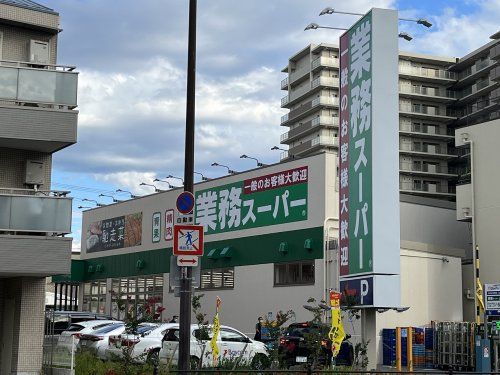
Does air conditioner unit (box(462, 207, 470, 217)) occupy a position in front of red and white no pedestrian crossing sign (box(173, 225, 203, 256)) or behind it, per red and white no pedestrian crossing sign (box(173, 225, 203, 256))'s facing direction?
behind

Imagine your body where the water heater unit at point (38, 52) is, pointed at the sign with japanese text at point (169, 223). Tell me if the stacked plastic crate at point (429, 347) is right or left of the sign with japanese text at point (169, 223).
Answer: right

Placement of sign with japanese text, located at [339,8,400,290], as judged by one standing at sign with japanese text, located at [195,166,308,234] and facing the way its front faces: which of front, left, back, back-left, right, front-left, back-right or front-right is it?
front-left

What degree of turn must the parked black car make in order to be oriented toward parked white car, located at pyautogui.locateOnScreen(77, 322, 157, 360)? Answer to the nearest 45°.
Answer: approximately 135° to its left

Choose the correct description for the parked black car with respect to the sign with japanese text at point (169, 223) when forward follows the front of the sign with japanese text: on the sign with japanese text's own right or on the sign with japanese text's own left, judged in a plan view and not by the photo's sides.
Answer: on the sign with japanese text's own left

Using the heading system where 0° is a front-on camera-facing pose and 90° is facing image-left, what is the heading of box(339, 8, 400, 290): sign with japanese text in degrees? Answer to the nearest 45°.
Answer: approximately 45°

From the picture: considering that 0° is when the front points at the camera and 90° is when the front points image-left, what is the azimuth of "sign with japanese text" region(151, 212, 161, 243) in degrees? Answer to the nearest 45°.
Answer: approximately 45°

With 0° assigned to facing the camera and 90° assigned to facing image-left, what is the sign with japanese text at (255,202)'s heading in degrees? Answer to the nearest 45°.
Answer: approximately 45°

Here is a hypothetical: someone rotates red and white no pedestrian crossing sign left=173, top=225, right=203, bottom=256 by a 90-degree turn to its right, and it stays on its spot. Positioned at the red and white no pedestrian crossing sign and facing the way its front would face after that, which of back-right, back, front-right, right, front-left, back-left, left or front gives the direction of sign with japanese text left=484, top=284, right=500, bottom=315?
back-right

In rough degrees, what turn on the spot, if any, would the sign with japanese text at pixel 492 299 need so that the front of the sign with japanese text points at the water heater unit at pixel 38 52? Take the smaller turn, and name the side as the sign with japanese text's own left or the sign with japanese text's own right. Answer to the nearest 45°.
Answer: approximately 45° to the sign with japanese text's own right

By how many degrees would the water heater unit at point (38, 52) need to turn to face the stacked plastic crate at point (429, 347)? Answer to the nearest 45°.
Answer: approximately 90° to its left
